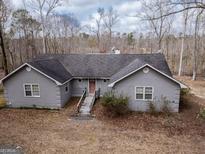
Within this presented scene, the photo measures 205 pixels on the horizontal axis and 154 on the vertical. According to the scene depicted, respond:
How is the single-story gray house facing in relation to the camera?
toward the camera

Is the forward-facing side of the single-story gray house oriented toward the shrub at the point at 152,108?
no

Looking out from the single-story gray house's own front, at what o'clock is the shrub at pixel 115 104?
The shrub is roughly at 11 o'clock from the single-story gray house.

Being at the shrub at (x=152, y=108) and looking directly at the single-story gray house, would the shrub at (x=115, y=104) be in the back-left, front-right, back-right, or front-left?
front-left
